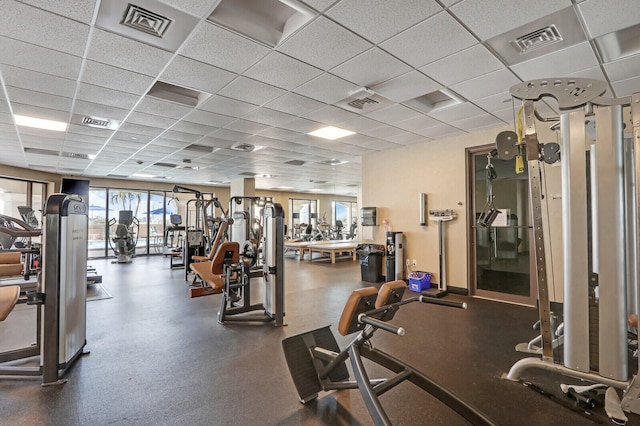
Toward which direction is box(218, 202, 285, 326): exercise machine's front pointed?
to the viewer's left

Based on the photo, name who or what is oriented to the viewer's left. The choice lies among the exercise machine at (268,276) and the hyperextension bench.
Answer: the exercise machine

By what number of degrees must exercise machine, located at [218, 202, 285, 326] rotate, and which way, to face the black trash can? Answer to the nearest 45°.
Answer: approximately 135° to its right

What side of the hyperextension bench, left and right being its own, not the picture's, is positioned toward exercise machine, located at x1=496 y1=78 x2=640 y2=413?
left

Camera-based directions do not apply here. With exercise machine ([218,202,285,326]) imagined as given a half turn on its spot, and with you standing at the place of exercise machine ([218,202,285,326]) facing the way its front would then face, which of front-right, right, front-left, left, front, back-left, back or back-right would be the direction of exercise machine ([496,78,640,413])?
front-right

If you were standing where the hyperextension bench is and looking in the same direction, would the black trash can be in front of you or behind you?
behind

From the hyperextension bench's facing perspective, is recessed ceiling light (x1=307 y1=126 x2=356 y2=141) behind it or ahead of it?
behind
